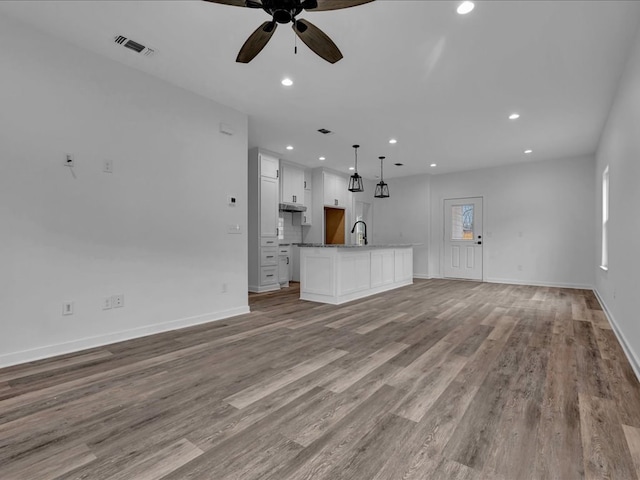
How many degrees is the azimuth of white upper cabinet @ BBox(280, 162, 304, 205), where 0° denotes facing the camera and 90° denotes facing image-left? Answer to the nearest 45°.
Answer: approximately 315°

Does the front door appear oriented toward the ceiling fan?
yes

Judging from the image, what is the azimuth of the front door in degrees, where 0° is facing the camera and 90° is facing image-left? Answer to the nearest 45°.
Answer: approximately 0°

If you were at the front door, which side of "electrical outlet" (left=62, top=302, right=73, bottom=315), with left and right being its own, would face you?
left
